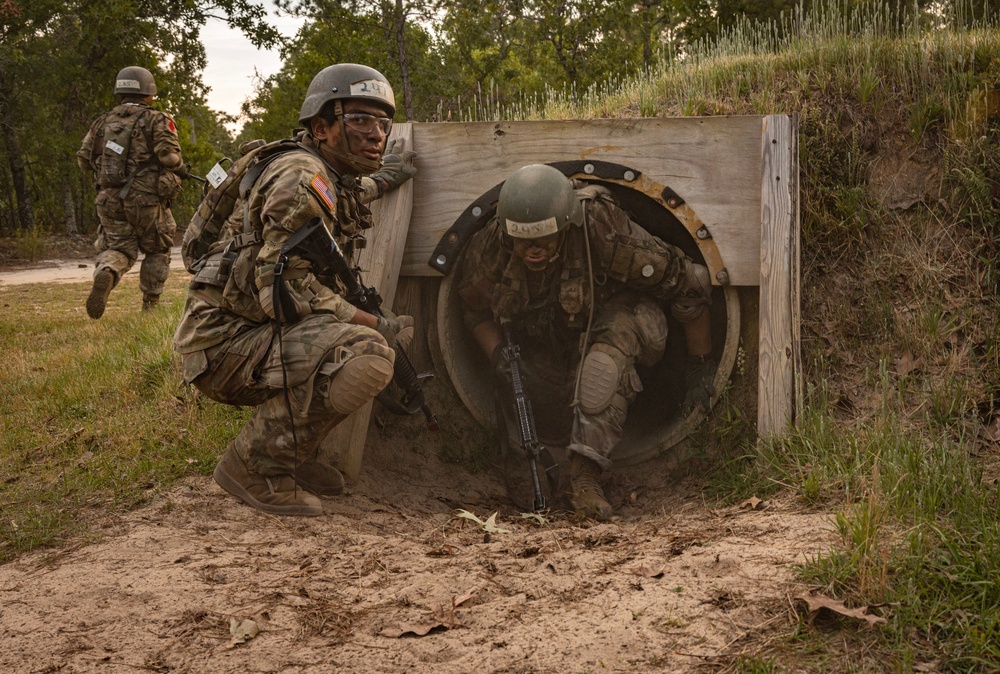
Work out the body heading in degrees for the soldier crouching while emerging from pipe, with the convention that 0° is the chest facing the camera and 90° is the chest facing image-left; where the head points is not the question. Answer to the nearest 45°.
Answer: approximately 0°

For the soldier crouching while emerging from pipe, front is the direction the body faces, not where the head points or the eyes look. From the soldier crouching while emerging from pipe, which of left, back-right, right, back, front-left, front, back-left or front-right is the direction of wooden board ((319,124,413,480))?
right

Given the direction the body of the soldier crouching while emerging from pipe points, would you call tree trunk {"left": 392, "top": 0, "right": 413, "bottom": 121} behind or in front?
behind

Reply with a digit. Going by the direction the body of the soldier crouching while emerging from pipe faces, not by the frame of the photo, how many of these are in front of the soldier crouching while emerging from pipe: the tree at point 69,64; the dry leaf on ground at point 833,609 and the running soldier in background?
1

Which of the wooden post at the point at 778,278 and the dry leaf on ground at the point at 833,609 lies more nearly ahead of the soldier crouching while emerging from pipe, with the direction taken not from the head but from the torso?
the dry leaf on ground

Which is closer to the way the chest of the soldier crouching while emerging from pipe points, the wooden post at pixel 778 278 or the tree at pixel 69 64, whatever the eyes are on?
the wooden post

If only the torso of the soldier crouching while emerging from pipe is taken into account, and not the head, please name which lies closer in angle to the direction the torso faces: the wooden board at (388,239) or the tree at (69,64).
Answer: the wooden board

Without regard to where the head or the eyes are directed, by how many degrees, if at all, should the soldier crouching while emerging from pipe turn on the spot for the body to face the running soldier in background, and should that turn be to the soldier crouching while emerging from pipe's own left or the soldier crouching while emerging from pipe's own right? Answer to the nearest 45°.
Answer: approximately 135° to the soldier crouching while emerging from pipe's own right

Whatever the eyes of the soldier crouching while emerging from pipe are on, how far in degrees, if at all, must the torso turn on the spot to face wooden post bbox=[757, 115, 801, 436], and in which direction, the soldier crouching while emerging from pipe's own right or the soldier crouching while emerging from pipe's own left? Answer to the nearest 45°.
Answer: approximately 45° to the soldier crouching while emerging from pipe's own left

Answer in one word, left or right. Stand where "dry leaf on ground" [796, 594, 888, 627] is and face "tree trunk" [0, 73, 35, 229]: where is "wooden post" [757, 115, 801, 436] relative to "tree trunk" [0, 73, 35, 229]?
right

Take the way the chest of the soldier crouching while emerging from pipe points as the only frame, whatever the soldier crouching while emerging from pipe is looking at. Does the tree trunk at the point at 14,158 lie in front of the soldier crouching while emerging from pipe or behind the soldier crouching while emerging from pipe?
behind

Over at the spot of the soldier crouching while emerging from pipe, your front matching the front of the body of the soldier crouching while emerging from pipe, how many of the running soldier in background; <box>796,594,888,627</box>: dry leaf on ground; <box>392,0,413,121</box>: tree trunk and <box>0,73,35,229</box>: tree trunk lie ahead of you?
1
